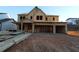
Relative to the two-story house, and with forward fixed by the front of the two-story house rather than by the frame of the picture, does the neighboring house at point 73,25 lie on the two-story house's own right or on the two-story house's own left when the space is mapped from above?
on the two-story house's own left

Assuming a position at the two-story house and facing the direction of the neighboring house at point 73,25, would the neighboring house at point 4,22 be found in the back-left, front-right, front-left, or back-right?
back-right

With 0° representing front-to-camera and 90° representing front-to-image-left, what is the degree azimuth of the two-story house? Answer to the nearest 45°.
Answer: approximately 0°
